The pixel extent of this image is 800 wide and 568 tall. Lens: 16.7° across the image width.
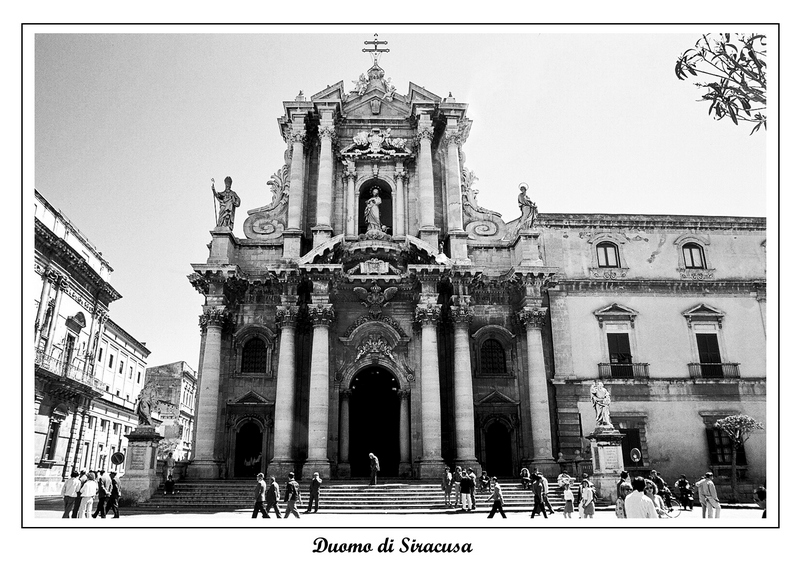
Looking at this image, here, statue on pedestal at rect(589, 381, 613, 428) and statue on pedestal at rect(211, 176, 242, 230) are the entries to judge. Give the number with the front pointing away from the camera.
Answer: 0

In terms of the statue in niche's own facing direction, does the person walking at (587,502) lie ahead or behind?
ahead

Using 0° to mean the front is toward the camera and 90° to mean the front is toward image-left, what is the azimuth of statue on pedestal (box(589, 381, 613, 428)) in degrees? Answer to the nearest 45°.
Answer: approximately 0°

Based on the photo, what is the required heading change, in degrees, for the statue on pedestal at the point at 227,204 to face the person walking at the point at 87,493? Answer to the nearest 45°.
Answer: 0° — it already faces them

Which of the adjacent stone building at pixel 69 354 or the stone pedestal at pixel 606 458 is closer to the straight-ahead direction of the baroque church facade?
the stone pedestal
